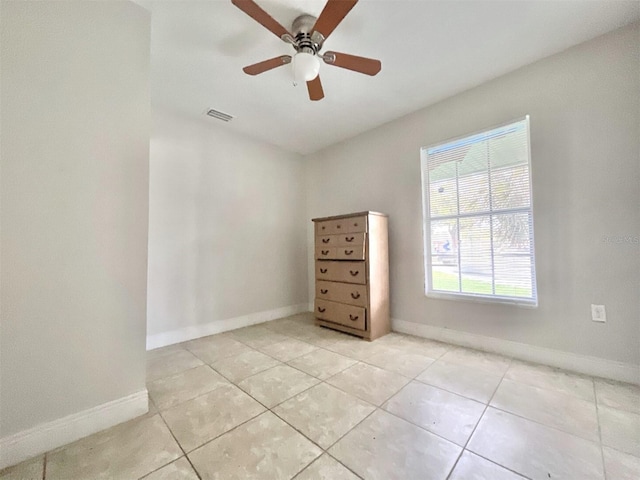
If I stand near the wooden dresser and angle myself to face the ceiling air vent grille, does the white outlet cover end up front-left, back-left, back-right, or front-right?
back-left

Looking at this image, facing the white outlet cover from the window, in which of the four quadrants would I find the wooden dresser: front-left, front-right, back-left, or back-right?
back-right

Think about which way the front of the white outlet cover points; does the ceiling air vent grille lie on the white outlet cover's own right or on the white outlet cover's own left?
on the white outlet cover's own right

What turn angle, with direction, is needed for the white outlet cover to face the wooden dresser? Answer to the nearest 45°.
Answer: approximately 90° to its right

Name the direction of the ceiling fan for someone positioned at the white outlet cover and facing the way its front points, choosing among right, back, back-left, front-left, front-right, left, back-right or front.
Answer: front-right

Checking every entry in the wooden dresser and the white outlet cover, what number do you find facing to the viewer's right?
0

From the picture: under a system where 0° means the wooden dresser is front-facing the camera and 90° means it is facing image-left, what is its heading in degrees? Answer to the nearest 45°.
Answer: approximately 45°
